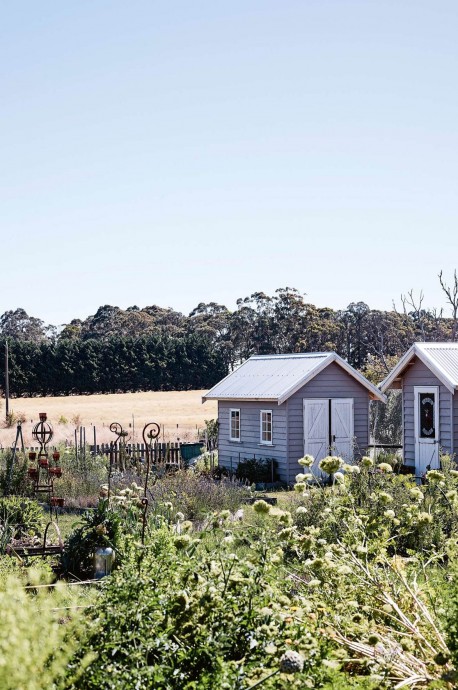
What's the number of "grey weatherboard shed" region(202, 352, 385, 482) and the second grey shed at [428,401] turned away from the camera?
0

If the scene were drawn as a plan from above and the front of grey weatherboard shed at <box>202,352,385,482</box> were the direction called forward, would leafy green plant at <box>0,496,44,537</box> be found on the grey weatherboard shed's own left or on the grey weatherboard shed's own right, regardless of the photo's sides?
on the grey weatherboard shed's own right

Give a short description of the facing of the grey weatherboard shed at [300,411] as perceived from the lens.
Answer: facing the viewer and to the right of the viewer

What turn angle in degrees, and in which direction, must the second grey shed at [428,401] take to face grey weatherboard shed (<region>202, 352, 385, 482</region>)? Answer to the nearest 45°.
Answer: approximately 90° to its right

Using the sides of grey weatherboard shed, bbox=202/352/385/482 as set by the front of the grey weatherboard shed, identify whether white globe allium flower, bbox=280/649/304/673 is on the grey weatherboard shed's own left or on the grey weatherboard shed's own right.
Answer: on the grey weatherboard shed's own right

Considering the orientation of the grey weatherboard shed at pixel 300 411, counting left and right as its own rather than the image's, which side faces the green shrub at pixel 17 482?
right

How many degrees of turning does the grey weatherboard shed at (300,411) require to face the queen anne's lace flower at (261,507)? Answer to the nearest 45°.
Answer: approximately 45° to its right
